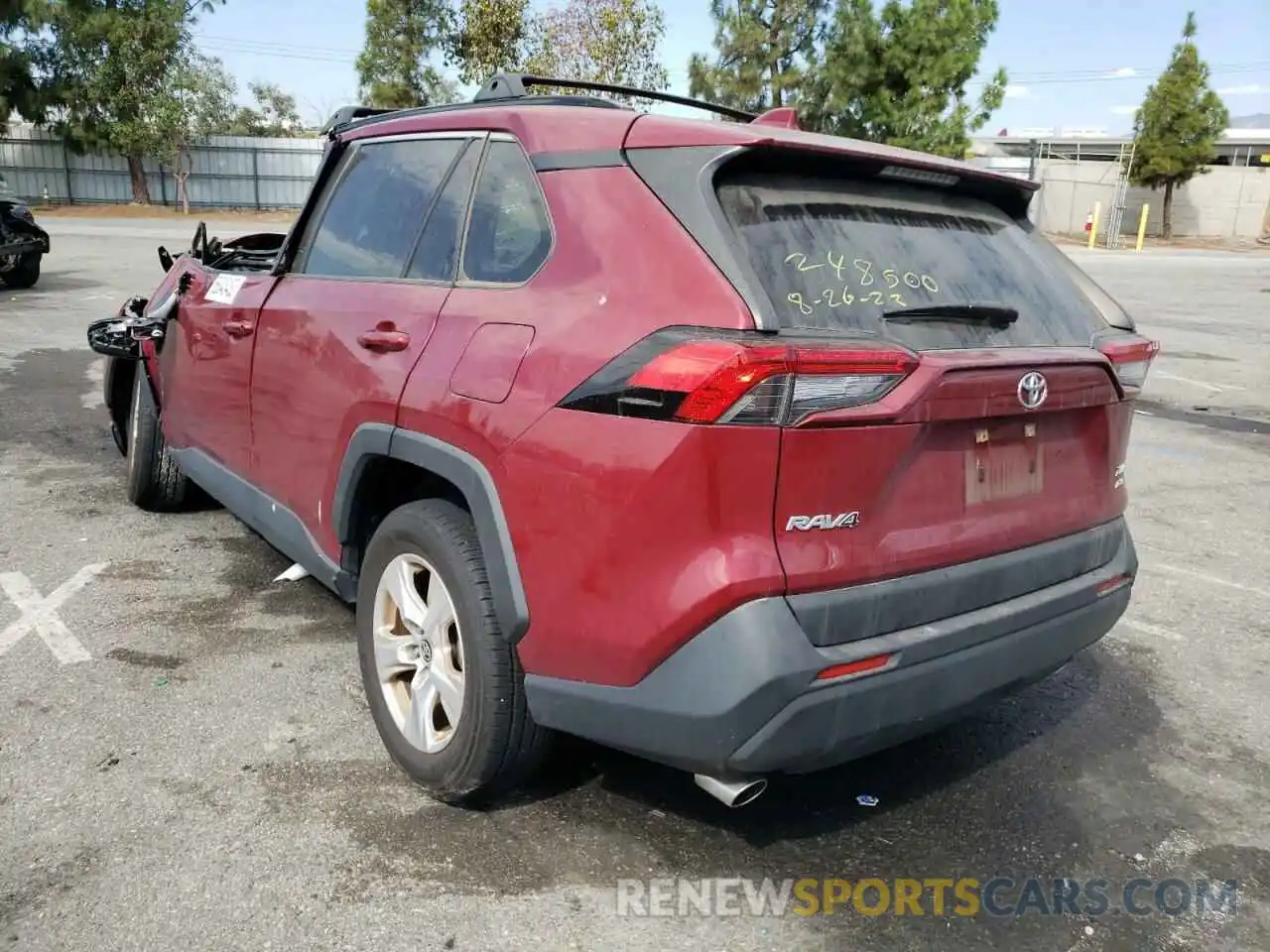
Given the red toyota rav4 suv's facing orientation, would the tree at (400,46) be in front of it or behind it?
in front

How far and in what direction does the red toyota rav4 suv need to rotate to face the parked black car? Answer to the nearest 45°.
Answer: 0° — it already faces it

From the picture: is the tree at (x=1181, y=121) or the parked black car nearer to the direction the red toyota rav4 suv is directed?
the parked black car

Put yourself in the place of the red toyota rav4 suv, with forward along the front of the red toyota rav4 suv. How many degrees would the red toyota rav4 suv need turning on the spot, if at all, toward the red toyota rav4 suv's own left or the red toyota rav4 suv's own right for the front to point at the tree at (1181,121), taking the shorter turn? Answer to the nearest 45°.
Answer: approximately 90° to the red toyota rav4 suv's own right

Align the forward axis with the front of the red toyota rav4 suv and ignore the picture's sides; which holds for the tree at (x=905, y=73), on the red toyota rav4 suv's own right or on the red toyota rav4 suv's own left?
on the red toyota rav4 suv's own right

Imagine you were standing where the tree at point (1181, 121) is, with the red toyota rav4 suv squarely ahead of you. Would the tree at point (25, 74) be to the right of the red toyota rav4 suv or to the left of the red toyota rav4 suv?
right

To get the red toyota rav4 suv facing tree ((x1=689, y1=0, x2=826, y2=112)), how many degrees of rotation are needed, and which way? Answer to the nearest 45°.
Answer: approximately 45° to its right

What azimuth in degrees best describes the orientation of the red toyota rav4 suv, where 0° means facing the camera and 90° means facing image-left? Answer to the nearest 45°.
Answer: approximately 135°

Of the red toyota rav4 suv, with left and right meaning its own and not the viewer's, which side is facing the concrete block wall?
right

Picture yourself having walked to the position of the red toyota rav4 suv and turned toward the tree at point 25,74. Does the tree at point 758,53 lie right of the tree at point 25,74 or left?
right

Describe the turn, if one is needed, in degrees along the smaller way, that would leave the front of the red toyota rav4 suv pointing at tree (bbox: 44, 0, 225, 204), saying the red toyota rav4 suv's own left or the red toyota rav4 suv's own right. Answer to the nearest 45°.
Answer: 0° — it already faces it

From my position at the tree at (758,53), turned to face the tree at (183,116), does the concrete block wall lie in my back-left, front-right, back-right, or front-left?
back-left

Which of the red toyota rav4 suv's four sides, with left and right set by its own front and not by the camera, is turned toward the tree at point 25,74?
front

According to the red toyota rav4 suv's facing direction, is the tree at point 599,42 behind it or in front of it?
in front
